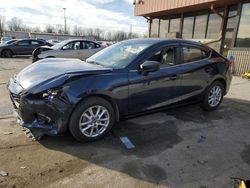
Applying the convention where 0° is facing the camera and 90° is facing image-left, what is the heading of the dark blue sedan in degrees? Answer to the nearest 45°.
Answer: approximately 45°

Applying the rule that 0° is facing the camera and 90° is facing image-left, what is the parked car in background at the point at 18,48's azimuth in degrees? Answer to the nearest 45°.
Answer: approximately 90°

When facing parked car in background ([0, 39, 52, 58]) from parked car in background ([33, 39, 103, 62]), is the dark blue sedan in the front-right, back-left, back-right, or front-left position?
back-left

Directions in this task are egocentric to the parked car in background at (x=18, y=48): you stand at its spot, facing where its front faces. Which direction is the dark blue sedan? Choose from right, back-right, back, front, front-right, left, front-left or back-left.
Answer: left

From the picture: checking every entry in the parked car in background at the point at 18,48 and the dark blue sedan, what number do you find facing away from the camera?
0

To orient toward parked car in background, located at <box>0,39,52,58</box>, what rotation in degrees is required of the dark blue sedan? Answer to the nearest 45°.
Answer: approximately 90° to its right

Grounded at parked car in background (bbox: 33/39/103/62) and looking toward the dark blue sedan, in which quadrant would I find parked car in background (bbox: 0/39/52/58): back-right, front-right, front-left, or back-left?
back-right

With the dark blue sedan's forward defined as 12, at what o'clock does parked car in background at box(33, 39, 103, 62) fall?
The parked car in background is roughly at 4 o'clock from the dark blue sedan.
